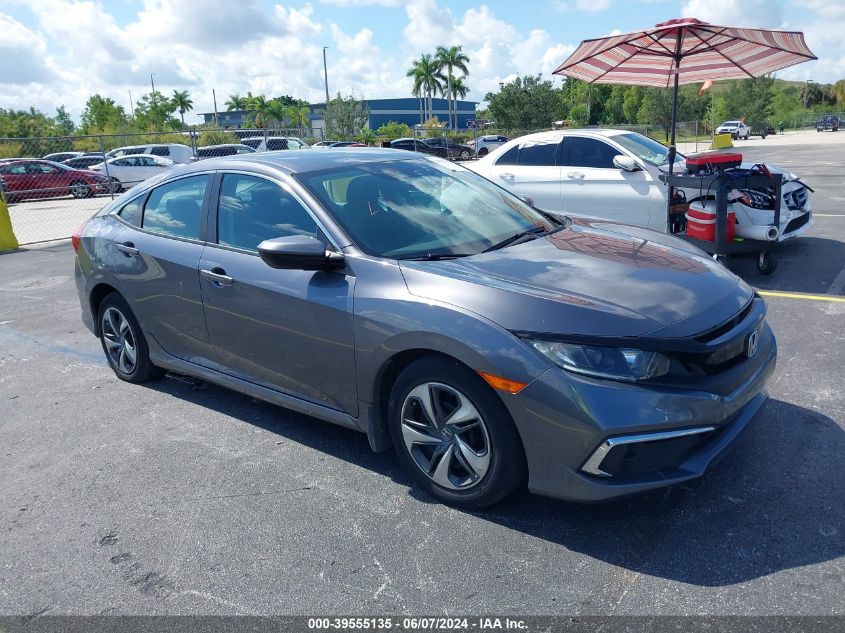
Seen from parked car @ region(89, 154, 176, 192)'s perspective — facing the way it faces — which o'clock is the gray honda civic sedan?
The gray honda civic sedan is roughly at 3 o'clock from the parked car.

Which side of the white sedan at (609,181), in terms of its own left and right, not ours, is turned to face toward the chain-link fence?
back

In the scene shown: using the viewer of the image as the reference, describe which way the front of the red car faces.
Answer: facing to the right of the viewer

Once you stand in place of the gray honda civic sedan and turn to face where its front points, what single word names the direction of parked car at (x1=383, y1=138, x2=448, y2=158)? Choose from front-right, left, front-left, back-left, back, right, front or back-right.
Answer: back-left

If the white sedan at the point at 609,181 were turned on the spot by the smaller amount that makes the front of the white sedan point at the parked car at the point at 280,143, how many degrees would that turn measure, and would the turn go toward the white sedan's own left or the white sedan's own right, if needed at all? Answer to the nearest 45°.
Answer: approximately 180°

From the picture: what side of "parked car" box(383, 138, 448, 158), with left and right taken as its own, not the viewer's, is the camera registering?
right

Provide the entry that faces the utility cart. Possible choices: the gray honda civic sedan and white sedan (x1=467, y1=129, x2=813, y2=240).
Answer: the white sedan

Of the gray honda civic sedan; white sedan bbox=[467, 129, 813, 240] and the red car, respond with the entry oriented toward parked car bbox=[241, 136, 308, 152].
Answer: the red car

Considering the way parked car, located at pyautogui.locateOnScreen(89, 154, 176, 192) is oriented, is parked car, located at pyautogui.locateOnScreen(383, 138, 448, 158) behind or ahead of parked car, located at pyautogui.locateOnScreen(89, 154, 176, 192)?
ahead

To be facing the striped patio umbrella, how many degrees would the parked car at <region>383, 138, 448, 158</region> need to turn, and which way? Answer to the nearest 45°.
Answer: approximately 90° to its right

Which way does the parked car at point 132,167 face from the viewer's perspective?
to the viewer's right
